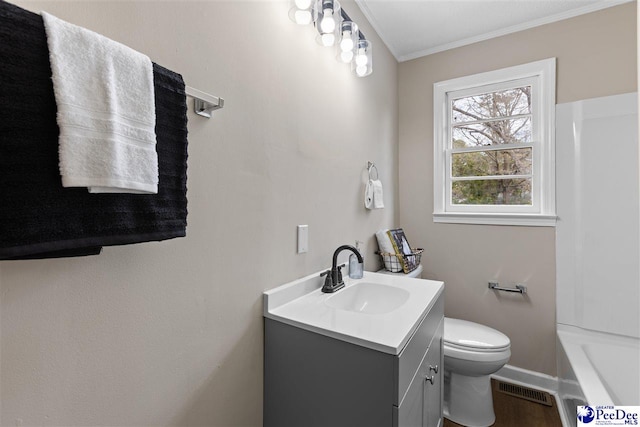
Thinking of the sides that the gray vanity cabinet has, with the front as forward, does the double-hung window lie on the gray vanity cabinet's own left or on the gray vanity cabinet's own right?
on the gray vanity cabinet's own left

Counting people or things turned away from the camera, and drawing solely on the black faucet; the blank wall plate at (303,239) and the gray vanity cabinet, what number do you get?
0

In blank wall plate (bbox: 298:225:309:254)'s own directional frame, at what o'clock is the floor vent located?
The floor vent is roughly at 10 o'clock from the blank wall plate.

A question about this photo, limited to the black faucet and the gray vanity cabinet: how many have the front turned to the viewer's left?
0

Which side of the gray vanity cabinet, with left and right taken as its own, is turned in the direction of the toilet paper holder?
left

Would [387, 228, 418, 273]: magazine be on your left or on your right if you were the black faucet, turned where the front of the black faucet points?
on your left

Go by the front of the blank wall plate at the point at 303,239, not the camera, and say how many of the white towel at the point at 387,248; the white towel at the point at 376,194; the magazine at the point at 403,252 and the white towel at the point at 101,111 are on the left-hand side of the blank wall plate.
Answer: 3

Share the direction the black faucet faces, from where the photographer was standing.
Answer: facing the viewer and to the right of the viewer

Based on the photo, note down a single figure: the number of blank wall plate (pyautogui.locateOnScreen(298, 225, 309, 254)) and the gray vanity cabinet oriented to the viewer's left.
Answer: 0
